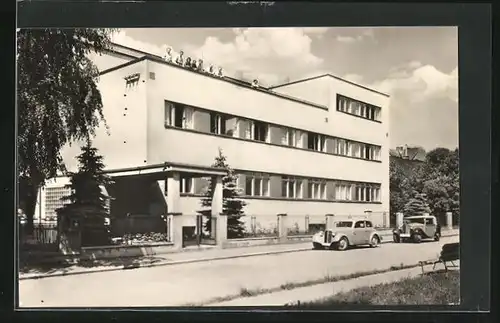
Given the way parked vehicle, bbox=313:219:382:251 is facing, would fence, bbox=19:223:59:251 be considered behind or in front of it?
in front

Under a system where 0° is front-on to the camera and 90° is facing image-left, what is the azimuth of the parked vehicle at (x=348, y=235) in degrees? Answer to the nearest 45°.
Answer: approximately 45°

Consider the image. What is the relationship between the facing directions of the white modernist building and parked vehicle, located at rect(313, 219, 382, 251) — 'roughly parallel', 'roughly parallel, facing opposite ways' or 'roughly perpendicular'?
roughly perpendicular

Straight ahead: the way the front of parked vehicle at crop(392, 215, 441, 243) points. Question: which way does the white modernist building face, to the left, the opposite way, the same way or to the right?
to the left

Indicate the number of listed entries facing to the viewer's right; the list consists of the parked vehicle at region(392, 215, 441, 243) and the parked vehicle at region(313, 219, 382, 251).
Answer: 0

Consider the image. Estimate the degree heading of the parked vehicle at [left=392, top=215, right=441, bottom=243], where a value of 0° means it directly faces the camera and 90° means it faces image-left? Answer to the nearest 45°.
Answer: approximately 45°

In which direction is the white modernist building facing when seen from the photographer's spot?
facing the viewer and to the right of the viewer
